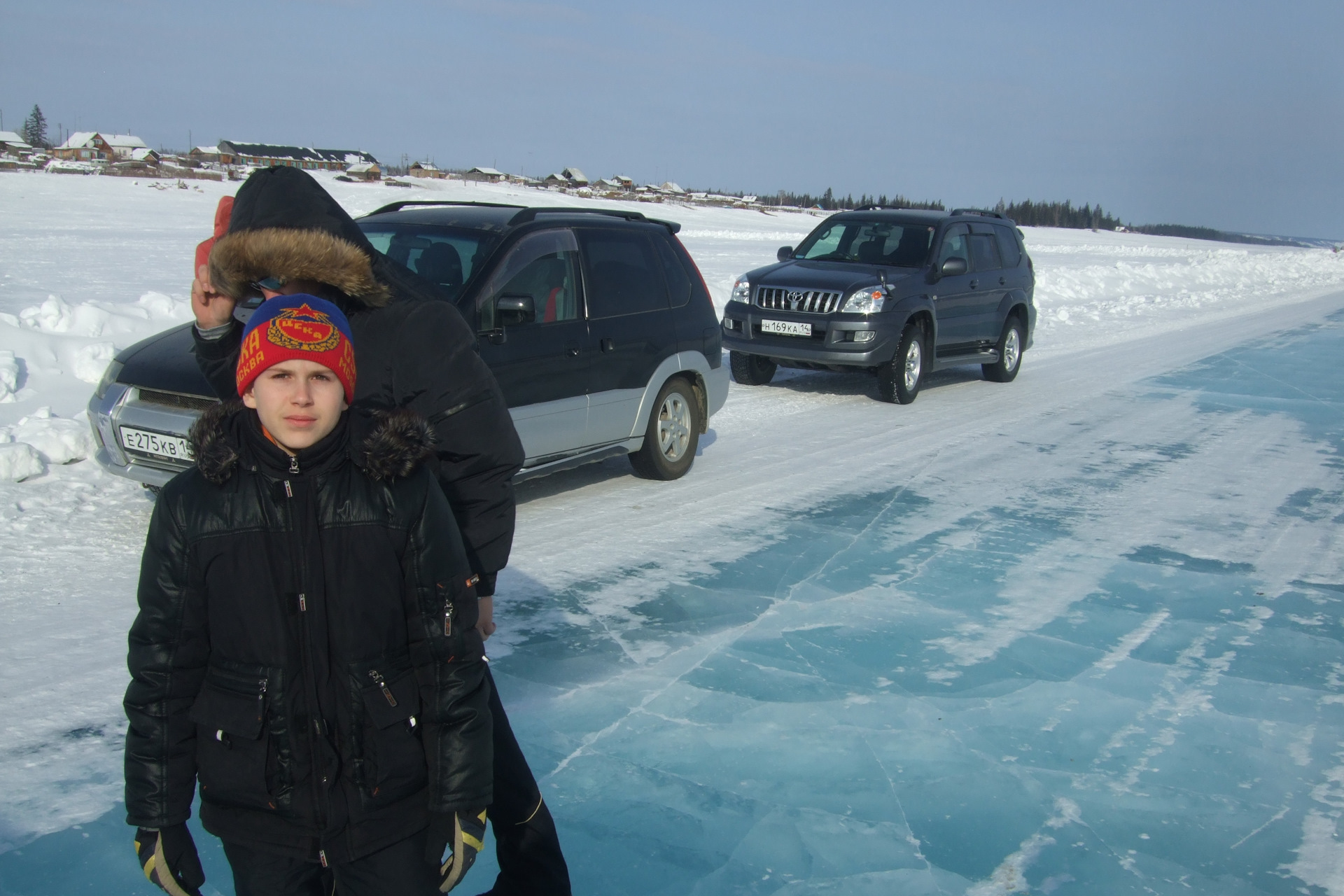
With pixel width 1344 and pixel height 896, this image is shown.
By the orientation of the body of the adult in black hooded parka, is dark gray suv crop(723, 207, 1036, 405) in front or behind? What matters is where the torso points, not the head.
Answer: behind

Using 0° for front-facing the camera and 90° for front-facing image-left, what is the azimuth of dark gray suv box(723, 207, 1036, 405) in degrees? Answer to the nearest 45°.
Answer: approximately 45°

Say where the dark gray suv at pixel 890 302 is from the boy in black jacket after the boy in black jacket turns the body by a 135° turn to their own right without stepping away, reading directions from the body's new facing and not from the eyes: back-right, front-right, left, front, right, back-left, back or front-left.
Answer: right

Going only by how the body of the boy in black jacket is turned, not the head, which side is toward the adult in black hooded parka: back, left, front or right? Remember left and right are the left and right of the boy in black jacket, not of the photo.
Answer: back

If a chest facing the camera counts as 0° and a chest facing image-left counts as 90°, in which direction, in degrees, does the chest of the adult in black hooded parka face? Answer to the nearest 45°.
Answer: approximately 45°

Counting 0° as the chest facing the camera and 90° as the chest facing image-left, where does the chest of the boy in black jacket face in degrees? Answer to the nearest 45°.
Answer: approximately 0°
